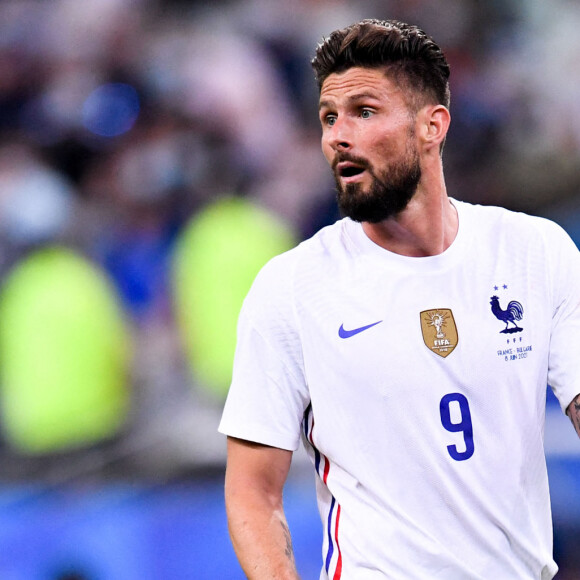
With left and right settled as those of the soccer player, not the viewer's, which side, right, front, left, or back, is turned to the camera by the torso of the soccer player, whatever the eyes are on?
front

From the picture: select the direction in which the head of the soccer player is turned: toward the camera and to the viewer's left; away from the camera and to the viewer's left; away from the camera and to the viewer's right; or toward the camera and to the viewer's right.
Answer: toward the camera and to the viewer's left
